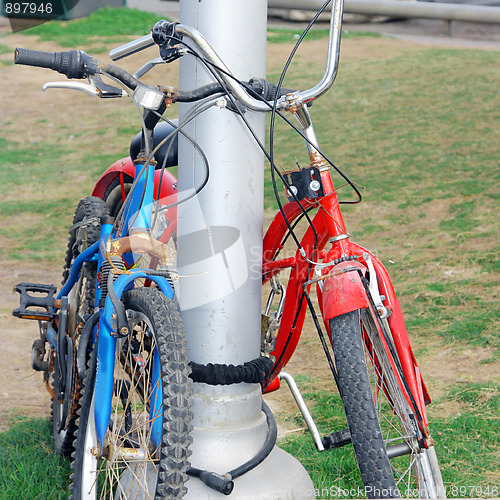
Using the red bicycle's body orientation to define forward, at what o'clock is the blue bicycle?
The blue bicycle is roughly at 4 o'clock from the red bicycle.

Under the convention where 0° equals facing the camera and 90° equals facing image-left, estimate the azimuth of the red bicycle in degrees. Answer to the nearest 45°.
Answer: approximately 315°

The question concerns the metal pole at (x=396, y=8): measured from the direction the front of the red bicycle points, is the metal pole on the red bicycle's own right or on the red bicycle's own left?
on the red bicycle's own left
